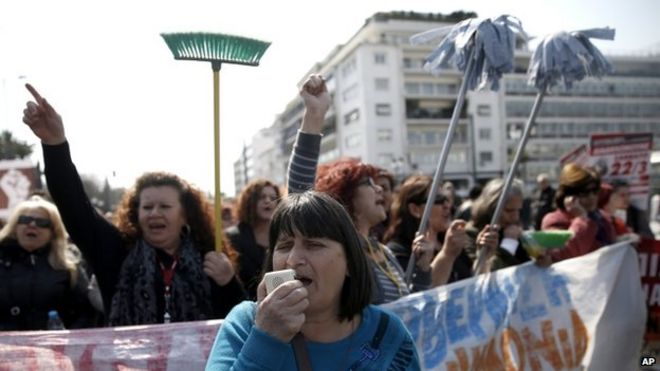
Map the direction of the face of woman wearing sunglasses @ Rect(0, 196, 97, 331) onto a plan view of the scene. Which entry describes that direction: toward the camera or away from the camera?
toward the camera

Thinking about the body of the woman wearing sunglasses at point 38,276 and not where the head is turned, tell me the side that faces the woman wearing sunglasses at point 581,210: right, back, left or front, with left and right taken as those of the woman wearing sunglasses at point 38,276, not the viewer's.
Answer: left

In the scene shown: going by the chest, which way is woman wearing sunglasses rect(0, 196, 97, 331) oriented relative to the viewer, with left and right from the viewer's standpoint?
facing the viewer

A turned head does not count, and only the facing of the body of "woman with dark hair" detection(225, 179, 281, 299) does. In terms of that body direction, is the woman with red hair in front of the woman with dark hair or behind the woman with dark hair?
in front

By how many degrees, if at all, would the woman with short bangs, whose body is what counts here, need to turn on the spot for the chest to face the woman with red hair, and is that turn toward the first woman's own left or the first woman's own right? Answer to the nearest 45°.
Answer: approximately 135° to the first woman's own right

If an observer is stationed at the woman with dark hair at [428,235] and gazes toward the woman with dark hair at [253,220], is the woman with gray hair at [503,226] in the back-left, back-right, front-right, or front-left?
back-right

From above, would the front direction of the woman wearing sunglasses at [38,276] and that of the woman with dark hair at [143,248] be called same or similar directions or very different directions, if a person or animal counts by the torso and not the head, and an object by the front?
same or similar directions

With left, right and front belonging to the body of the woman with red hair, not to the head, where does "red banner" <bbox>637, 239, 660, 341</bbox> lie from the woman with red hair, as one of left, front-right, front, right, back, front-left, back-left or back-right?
left

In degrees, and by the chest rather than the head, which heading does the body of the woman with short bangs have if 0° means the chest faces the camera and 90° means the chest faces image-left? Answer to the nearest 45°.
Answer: approximately 45°

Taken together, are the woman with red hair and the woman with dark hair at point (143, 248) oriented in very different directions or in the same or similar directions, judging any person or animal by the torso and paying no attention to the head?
same or similar directions
